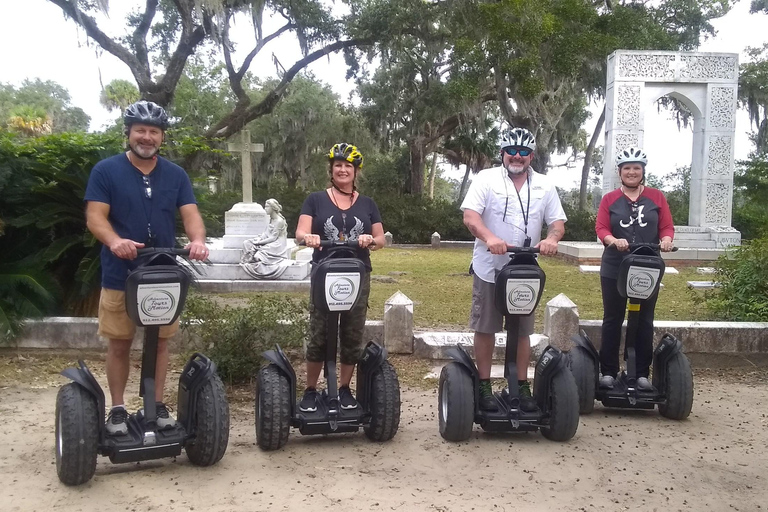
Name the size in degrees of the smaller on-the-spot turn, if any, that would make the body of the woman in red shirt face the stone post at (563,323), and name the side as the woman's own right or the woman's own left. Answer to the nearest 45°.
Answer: approximately 135° to the woman's own right

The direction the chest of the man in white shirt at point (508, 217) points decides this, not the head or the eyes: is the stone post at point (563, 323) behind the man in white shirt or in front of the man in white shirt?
behind

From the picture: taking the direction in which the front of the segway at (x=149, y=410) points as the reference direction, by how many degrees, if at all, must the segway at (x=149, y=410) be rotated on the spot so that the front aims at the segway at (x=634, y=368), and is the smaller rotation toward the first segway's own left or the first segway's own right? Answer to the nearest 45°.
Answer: approximately 90° to the first segway's own left

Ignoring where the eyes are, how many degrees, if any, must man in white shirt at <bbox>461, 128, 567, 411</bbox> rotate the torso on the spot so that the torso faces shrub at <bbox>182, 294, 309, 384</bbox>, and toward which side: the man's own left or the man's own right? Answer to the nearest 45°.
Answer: approximately 90° to the man's own right

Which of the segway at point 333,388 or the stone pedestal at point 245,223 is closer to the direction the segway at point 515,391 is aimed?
the segway

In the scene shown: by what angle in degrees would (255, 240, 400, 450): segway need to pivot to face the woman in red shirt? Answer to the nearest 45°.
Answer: approximately 90° to its left

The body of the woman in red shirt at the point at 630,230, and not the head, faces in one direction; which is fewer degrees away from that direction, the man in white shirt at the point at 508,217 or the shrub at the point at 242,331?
the man in white shirt

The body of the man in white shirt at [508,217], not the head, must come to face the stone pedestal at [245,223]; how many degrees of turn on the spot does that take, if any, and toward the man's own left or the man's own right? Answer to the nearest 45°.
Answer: approximately 135° to the man's own right
